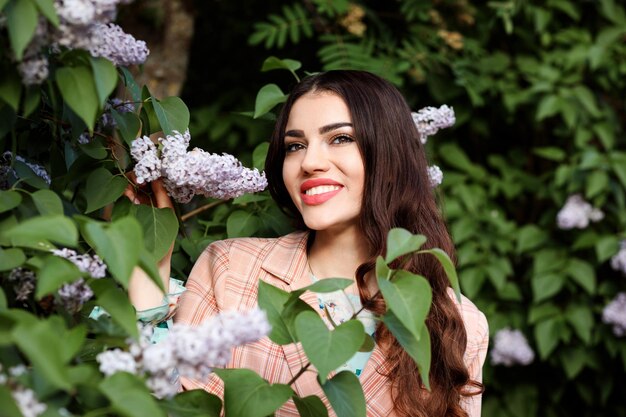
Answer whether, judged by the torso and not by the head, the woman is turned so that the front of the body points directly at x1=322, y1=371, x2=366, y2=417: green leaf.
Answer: yes

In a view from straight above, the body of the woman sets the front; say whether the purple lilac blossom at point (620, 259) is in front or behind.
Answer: behind

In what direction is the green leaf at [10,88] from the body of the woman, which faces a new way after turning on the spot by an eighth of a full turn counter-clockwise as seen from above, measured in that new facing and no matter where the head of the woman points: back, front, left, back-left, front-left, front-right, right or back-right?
right

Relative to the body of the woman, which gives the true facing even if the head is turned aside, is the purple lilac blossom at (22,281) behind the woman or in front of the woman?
in front

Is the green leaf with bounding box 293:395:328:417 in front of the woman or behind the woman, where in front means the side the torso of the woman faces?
in front

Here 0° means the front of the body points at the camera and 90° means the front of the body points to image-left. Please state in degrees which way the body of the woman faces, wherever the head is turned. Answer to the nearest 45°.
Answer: approximately 0°
